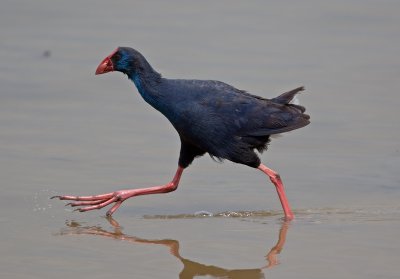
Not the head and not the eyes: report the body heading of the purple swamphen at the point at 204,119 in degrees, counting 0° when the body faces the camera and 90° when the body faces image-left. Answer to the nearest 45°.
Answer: approximately 90°
